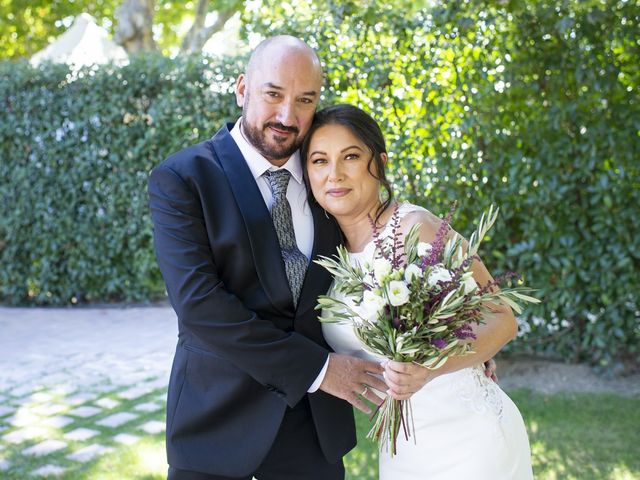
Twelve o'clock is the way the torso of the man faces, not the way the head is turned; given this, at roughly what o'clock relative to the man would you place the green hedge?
The green hedge is roughly at 7 o'clock from the man.

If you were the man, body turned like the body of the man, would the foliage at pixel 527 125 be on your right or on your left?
on your left

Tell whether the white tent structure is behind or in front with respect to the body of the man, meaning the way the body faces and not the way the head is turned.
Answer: behind

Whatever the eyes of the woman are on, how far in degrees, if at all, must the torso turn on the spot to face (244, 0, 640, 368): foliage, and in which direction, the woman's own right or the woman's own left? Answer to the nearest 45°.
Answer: approximately 135° to the woman's own right

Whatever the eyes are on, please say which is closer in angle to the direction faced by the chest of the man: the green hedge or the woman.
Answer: the woman

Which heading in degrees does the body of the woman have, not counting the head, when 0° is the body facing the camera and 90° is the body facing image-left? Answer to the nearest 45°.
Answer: approximately 45°
